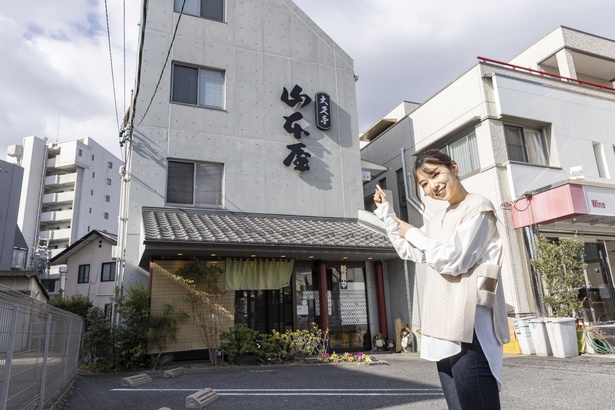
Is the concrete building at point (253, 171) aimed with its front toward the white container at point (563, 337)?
no

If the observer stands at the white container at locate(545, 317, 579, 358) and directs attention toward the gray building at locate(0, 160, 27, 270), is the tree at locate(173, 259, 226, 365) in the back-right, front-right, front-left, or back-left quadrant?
front-left

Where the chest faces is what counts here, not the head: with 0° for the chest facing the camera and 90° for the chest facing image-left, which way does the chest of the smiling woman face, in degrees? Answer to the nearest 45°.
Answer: approximately 45°

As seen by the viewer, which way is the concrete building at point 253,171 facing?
toward the camera

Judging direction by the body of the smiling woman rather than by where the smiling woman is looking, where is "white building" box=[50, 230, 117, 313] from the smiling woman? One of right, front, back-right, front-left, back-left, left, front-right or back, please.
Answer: right

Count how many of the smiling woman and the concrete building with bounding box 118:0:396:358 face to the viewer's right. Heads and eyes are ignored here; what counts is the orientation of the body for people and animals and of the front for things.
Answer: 0

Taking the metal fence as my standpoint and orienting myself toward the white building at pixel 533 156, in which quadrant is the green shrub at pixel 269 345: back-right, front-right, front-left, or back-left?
front-left

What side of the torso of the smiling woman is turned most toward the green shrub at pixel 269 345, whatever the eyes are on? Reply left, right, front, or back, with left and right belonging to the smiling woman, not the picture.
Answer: right

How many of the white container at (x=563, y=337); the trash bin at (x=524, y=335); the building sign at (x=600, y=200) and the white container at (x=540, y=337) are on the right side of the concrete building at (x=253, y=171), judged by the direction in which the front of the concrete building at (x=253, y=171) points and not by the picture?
0

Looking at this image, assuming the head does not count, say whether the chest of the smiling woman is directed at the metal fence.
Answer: no

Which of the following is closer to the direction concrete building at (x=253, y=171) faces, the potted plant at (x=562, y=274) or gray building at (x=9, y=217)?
the potted plant

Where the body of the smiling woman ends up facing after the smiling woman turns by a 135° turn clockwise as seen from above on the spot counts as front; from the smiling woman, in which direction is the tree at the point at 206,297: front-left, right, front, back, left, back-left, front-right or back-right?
front-left

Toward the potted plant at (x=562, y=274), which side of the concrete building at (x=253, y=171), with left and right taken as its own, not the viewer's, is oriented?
left
